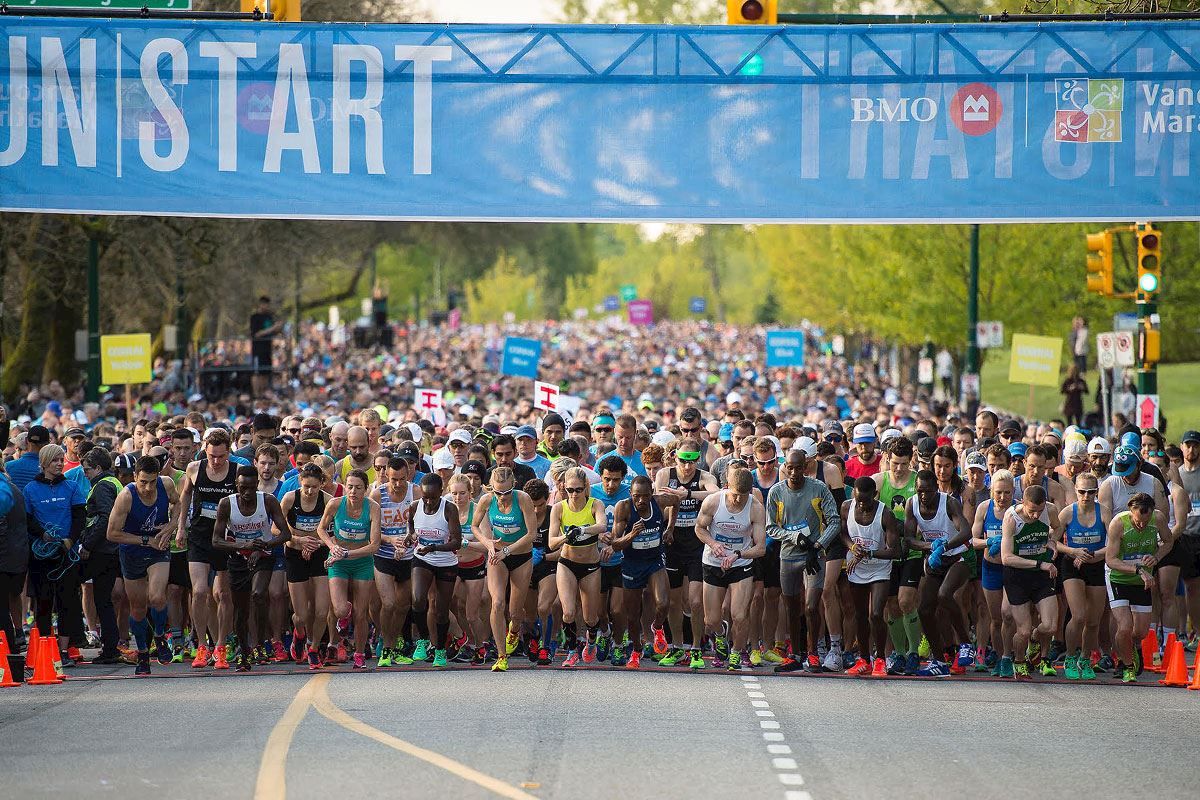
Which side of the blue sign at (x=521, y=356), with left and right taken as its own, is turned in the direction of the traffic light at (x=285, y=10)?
front

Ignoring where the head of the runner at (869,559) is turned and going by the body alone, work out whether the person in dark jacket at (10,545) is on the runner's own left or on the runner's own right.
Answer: on the runner's own right

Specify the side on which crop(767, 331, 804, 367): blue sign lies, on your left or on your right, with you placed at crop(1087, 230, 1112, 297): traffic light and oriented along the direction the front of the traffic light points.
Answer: on your right

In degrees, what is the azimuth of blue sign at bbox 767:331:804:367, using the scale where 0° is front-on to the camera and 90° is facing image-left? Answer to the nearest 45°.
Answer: approximately 0°

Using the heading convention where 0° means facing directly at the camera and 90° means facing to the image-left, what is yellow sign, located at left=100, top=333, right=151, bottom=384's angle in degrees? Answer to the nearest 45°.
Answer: approximately 0°
